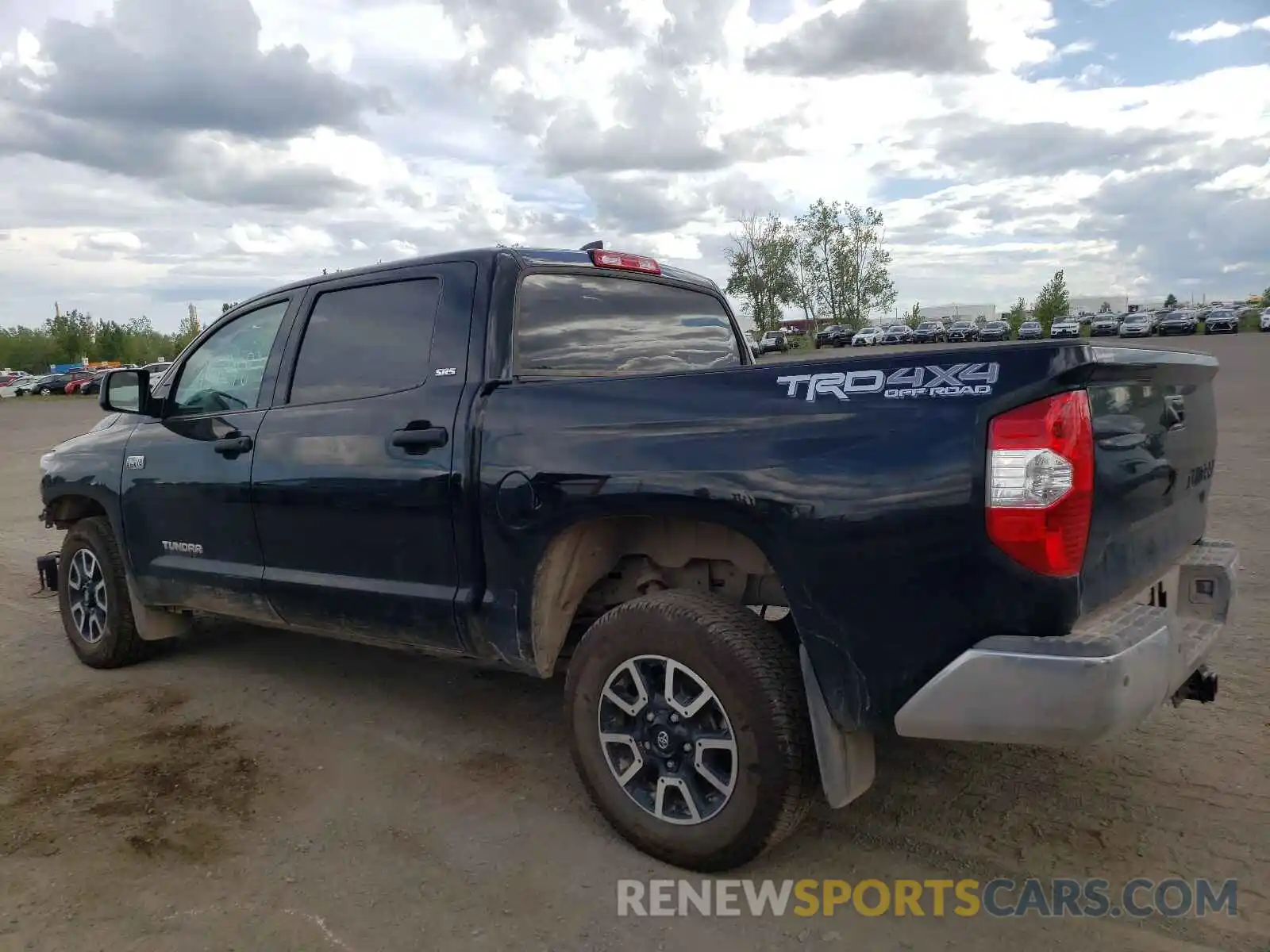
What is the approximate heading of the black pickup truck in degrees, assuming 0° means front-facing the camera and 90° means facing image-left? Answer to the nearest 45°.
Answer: approximately 135°
